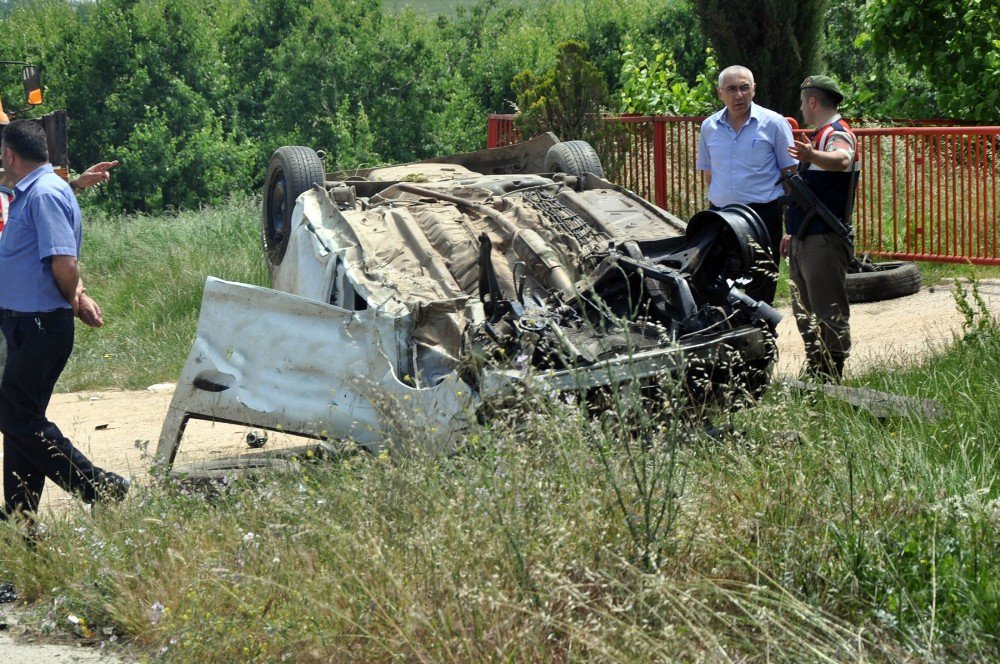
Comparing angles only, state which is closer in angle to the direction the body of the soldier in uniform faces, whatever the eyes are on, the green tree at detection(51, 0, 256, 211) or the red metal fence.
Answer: the green tree

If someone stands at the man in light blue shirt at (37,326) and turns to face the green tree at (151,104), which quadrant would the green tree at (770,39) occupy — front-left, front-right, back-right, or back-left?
front-right

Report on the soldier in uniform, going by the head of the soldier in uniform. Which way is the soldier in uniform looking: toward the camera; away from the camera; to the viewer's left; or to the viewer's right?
to the viewer's left

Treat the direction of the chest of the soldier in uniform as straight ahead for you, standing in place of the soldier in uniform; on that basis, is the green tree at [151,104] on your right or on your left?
on your right

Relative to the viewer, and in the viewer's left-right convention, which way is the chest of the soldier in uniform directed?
facing to the left of the viewer

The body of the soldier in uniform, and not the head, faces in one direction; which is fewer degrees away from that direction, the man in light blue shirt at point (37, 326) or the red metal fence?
the man in light blue shirt

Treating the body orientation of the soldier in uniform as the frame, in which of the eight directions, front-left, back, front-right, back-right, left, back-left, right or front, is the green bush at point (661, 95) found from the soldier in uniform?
right

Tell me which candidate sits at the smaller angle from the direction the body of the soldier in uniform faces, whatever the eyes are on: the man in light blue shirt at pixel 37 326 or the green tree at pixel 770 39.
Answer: the man in light blue shirt

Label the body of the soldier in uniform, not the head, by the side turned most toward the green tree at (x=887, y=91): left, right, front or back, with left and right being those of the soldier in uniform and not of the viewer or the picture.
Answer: right

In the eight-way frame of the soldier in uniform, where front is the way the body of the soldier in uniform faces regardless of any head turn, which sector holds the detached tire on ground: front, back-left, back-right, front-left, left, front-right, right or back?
right

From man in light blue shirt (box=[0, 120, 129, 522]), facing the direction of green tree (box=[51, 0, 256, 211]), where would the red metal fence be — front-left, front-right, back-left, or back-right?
front-right

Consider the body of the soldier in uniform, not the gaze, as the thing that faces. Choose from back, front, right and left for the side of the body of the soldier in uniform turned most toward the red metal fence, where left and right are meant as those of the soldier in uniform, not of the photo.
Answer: right

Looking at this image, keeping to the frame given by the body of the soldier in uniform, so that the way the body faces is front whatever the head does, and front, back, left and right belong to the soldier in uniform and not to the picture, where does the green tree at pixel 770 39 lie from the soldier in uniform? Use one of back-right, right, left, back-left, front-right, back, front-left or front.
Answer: right

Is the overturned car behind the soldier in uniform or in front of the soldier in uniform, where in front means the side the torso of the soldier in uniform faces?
in front
